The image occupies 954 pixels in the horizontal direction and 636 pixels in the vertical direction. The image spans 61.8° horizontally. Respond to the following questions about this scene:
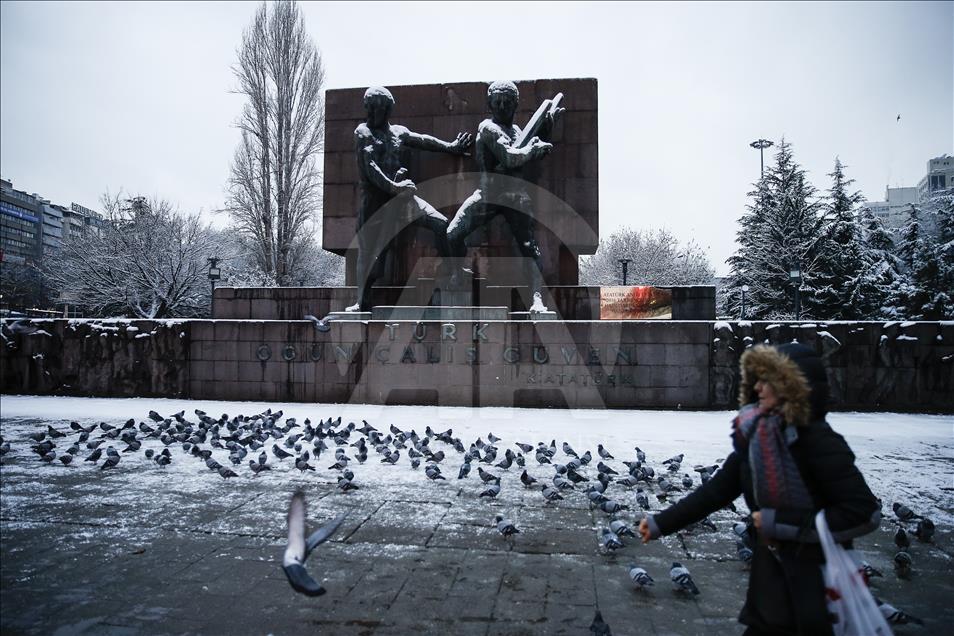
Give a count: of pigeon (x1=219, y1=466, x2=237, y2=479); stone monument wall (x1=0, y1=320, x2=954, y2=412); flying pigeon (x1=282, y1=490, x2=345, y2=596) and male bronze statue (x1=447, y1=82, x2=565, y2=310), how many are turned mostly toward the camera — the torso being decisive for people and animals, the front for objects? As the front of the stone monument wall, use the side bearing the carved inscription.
2

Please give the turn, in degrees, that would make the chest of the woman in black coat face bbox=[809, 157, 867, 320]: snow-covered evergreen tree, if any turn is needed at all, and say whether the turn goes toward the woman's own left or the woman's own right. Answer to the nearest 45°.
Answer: approximately 135° to the woman's own right

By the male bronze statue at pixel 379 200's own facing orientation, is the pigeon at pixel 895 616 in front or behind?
in front

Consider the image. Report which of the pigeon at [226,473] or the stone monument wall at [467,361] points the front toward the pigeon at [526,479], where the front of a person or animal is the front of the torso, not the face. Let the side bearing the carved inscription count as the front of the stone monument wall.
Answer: the stone monument wall

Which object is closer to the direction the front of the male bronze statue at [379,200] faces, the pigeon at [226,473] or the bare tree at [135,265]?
the pigeon

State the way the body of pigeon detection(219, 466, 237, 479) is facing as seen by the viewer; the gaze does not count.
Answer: to the viewer's left

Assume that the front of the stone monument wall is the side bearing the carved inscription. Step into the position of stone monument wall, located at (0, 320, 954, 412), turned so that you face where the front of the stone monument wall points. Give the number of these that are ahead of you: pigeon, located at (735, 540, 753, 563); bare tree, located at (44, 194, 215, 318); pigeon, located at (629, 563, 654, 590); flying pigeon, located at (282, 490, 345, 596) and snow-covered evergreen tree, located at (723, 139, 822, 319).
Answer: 3

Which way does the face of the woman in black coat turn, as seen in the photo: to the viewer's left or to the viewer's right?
to the viewer's left

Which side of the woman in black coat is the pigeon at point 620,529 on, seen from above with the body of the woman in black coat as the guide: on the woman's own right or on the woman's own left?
on the woman's own right

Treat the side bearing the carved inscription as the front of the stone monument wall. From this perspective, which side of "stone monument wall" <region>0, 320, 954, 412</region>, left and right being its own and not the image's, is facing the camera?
front

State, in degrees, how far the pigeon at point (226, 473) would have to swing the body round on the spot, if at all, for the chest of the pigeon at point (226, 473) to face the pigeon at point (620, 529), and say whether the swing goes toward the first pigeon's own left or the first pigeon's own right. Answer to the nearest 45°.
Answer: approximately 135° to the first pigeon's own left

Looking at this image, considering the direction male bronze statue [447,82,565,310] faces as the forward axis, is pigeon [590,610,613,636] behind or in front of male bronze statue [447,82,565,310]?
in front

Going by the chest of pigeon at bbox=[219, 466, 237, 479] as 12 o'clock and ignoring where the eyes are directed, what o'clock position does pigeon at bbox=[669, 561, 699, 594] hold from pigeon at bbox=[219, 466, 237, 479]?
pigeon at bbox=[669, 561, 699, 594] is roughly at 8 o'clock from pigeon at bbox=[219, 466, 237, 479].

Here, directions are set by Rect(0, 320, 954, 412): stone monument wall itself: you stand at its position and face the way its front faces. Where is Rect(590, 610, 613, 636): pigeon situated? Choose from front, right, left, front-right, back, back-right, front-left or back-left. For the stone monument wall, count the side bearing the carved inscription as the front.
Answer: front
